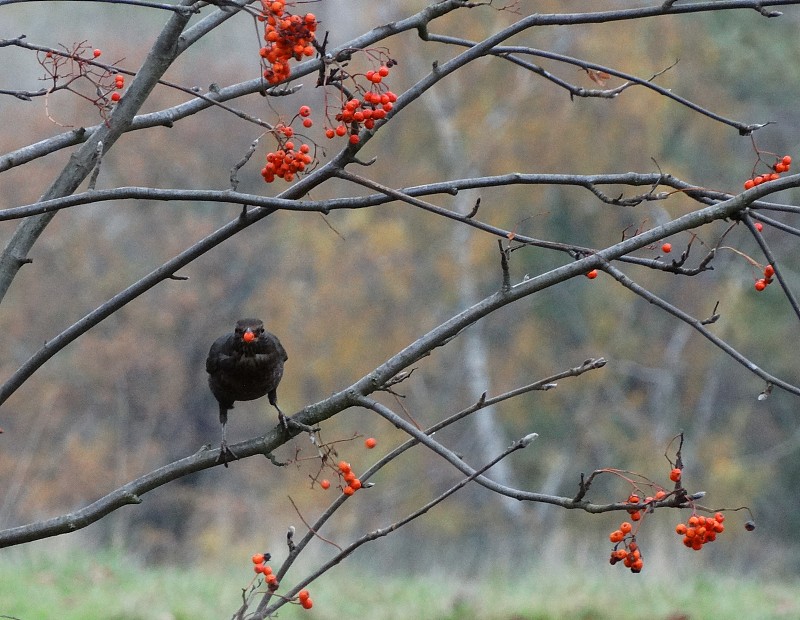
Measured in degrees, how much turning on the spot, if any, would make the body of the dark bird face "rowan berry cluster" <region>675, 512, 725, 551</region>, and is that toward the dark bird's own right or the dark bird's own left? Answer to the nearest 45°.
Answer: approximately 45° to the dark bird's own left

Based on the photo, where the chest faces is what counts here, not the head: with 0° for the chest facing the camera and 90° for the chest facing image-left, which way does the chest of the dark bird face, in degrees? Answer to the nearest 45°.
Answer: approximately 0°
